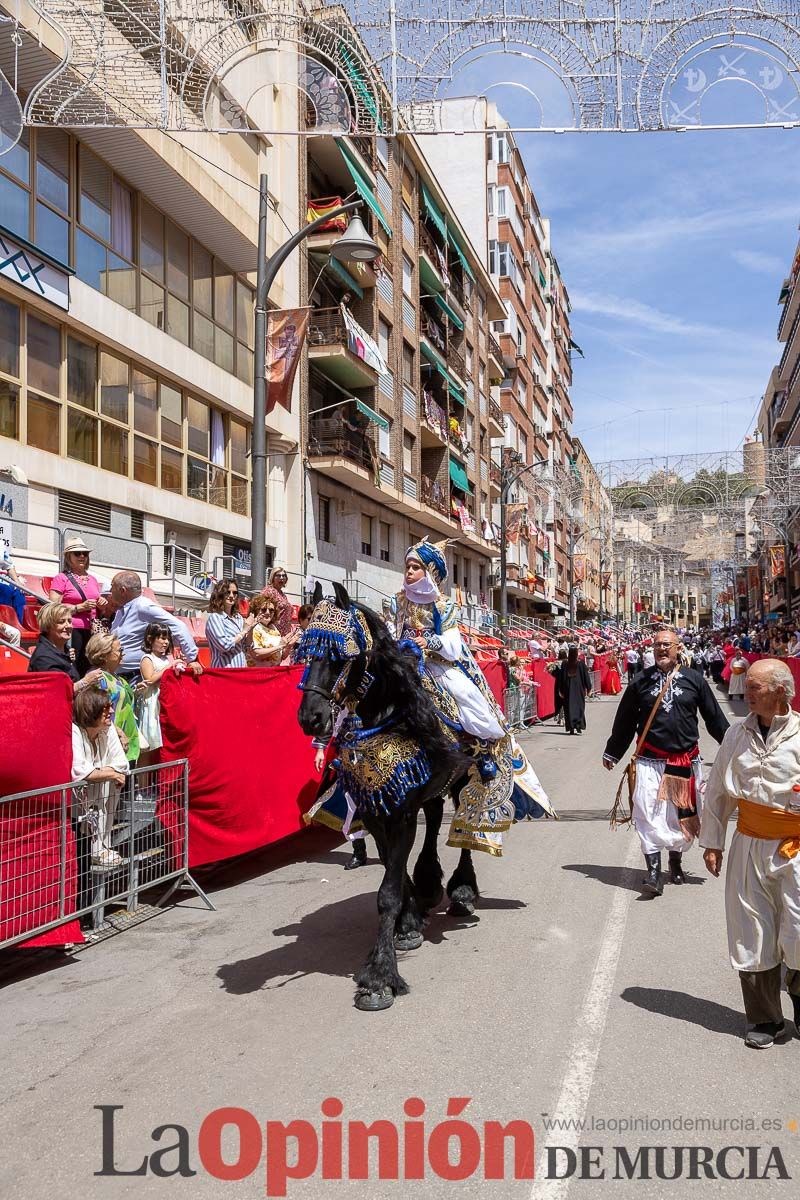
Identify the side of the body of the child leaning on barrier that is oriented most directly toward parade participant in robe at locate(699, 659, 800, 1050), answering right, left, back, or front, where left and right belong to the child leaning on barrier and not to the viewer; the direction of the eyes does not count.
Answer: front

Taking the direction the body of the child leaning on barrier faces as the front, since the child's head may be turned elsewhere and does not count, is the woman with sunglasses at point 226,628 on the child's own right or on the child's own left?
on the child's own left

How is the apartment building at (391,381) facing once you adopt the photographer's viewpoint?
facing the viewer and to the right of the viewer

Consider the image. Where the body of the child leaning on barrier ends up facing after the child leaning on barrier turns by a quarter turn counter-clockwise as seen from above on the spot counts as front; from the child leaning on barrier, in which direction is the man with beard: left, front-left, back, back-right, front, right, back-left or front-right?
front-right

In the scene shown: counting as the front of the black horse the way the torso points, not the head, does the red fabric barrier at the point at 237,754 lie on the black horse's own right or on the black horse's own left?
on the black horse's own right

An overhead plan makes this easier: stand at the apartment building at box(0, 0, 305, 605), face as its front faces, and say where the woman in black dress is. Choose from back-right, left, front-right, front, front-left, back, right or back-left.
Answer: front-left

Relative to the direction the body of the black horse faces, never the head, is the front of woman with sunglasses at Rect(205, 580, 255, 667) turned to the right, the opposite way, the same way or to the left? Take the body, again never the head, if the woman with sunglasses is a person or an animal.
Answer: to the left

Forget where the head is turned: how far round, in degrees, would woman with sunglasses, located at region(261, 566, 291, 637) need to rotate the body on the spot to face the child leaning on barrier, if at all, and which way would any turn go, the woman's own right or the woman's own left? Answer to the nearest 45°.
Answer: approximately 45° to the woman's own right

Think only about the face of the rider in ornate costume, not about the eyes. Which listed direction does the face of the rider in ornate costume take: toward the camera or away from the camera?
toward the camera

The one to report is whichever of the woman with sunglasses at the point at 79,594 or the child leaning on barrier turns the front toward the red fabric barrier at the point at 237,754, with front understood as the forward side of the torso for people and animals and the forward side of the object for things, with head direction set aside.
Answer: the woman with sunglasses

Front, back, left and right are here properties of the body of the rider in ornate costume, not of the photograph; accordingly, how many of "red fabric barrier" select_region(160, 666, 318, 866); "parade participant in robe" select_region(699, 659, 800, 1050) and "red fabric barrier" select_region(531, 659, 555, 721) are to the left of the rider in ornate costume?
1

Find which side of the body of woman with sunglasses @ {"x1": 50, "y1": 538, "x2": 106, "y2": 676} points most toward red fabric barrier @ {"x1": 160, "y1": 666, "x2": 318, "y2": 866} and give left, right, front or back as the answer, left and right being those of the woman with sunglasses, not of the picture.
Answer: front

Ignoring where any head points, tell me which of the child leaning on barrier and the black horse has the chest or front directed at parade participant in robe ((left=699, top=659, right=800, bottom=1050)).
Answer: the child leaning on barrier

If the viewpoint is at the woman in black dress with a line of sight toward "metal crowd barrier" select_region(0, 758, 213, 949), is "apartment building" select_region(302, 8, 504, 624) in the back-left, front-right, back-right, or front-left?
back-right

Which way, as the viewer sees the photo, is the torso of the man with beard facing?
toward the camera
